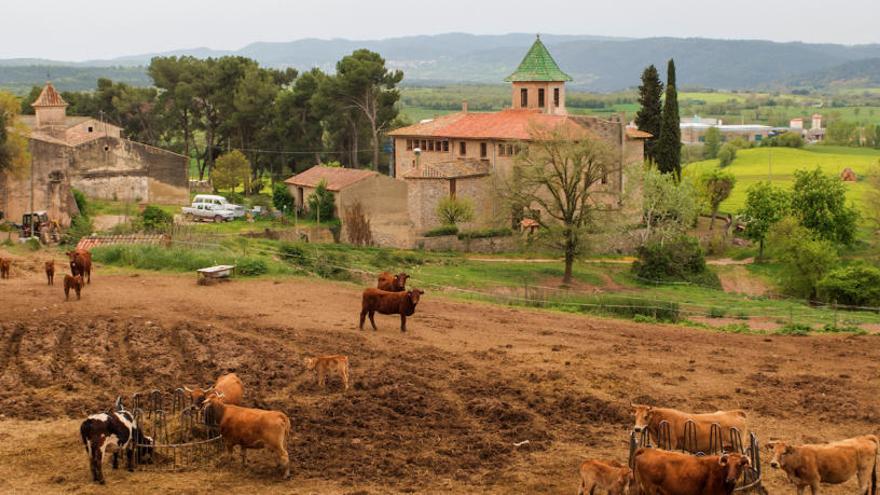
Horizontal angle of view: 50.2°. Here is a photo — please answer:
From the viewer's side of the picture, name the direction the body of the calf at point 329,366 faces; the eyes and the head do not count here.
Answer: to the viewer's left

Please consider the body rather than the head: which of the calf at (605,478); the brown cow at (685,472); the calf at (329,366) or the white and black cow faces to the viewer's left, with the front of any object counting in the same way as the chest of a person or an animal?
the calf at (329,366)

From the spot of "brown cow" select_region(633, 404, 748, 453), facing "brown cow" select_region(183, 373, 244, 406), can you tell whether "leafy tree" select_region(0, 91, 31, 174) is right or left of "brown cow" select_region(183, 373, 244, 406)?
right

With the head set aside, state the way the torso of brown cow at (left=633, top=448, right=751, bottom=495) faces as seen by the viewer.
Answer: to the viewer's right

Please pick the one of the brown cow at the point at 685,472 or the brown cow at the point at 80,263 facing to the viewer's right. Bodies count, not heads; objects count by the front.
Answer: the brown cow at the point at 685,472

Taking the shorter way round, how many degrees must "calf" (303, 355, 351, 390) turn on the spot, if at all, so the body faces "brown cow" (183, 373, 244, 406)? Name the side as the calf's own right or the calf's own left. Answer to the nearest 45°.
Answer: approximately 45° to the calf's own left

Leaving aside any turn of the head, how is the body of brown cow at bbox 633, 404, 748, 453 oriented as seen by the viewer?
to the viewer's left

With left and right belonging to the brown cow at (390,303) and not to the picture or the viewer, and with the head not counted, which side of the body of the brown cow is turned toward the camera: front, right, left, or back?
right

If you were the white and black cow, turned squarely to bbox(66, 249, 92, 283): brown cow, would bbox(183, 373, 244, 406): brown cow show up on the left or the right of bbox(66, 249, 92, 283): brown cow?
right

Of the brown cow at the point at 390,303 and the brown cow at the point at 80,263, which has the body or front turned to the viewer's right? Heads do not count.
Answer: the brown cow at the point at 390,303
